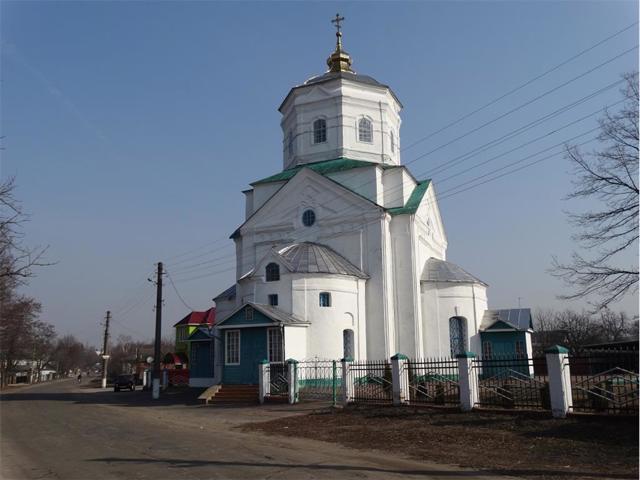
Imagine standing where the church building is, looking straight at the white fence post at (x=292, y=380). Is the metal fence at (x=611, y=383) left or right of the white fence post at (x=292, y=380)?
left

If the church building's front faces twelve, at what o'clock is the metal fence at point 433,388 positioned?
The metal fence is roughly at 10 o'clock from the church building.

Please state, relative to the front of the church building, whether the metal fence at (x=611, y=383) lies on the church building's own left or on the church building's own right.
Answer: on the church building's own left

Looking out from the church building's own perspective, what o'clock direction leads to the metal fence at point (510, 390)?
The metal fence is roughly at 10 o'clock from the church building.

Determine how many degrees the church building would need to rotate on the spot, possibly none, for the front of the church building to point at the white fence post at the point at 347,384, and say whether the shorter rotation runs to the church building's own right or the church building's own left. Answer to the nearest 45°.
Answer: approximately 45° to the church building's own left

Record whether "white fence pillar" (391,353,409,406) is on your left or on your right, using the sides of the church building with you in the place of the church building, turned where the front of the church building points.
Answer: on your left

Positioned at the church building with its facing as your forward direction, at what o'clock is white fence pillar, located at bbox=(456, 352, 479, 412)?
The white fence pillar is roughly at 10 o'clock from the church building.

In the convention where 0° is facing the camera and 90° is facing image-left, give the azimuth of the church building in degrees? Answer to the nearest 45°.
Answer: approximately 45°
